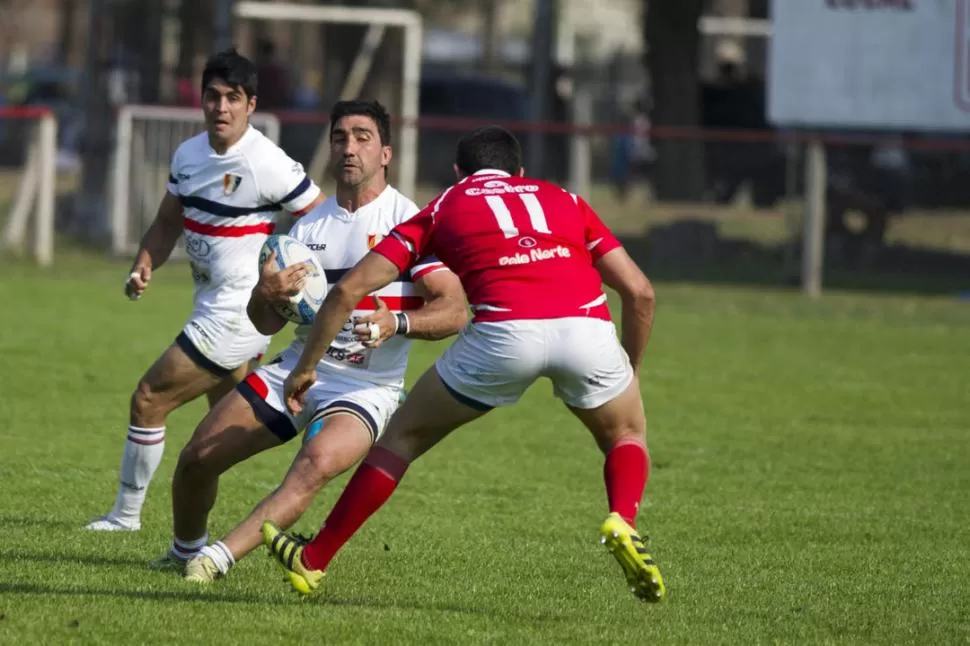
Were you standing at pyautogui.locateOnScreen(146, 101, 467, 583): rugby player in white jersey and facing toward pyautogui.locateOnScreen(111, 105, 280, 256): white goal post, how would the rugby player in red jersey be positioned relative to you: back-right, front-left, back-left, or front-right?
back-right

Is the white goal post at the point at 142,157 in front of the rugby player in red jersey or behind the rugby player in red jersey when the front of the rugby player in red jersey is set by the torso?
in front

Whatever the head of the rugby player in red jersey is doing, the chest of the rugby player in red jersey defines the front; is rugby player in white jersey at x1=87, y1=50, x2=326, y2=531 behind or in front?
in front

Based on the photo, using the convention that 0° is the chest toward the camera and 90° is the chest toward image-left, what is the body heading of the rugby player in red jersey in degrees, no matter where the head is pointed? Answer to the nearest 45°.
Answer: approximately 180°

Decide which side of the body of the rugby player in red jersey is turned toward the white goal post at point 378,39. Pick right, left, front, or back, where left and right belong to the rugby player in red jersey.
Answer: front

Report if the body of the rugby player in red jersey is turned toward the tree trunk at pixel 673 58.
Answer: yes
